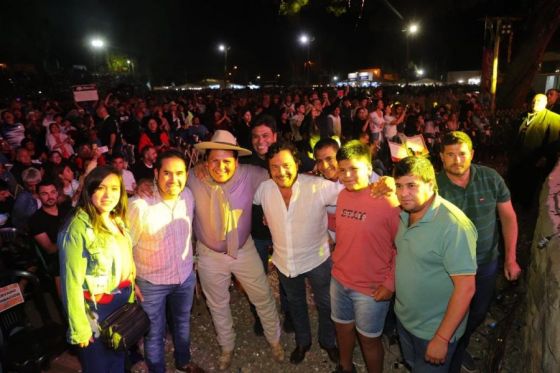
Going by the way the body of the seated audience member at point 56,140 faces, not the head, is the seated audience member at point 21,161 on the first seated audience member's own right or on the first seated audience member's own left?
on the first seated audience member's own right

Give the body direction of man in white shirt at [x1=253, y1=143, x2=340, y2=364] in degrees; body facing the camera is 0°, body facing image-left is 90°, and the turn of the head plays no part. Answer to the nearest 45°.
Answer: approximately 0°

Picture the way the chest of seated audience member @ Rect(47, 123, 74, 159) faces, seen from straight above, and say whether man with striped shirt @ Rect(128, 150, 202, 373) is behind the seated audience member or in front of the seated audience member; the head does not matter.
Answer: in front

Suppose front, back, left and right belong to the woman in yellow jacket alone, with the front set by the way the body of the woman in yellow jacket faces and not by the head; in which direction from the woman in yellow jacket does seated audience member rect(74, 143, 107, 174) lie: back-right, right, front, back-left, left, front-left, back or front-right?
back-left

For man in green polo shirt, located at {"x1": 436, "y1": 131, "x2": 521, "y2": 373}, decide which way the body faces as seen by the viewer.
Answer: toward the camera

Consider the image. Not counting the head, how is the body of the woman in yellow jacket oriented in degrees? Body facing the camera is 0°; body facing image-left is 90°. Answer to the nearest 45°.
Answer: approximately 315°

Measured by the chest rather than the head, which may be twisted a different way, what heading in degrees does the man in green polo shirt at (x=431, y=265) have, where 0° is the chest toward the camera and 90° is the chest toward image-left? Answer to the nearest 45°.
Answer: approximately 45°

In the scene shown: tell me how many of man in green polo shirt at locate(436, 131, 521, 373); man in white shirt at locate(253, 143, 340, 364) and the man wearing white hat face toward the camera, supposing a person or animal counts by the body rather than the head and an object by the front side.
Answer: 3

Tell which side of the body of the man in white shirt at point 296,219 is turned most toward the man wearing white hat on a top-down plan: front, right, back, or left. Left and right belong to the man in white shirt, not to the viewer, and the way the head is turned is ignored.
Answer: right

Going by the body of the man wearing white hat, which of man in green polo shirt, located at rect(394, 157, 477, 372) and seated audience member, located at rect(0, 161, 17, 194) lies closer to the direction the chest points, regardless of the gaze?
the man in green polo shirt

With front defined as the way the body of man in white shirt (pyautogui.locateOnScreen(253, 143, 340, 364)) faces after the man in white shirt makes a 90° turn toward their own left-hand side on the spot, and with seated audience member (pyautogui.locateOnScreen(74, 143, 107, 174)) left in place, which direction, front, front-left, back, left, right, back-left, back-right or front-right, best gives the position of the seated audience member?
back-left

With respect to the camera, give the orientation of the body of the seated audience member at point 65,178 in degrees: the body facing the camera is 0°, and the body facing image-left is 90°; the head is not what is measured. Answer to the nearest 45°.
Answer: approximately 315°

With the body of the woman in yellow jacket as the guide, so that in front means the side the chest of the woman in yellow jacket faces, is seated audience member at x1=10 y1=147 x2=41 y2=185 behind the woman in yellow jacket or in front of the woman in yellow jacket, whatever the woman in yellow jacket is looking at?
behind

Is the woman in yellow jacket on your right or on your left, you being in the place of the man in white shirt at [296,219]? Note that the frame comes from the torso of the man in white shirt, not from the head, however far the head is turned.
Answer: on your right

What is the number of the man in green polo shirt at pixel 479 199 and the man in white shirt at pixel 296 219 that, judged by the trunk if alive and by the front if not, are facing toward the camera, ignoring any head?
2
